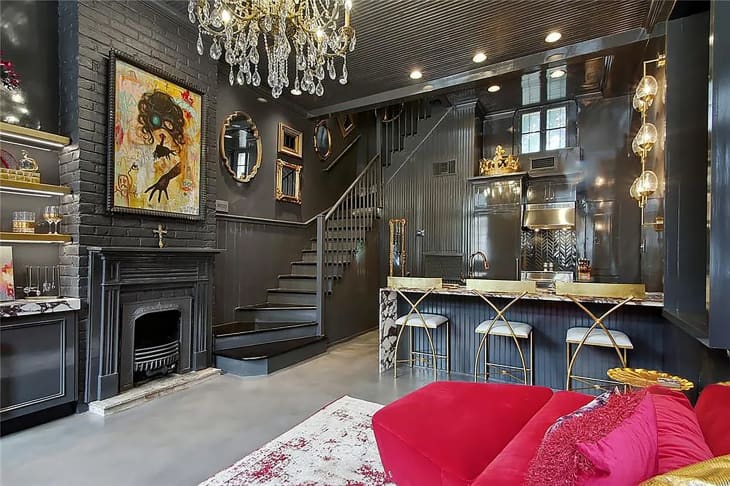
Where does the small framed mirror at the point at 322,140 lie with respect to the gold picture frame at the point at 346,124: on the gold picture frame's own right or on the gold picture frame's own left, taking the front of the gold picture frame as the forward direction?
on the gold picture frame's own right

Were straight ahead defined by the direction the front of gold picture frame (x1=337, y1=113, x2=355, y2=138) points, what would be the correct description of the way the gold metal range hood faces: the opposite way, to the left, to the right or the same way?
to the right

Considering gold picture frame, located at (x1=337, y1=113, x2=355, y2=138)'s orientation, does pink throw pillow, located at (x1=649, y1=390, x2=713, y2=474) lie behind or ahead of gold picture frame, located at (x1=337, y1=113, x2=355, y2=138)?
ahead

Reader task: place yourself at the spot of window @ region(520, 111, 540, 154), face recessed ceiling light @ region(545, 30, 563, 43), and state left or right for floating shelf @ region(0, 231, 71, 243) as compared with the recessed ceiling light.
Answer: right

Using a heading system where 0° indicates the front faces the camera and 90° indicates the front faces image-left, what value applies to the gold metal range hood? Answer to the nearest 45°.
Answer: approximately 0°

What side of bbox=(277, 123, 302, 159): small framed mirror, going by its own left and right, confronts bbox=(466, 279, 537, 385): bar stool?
front

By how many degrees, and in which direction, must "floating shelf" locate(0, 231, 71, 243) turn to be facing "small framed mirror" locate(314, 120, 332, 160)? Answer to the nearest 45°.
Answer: approximately 90° to its left

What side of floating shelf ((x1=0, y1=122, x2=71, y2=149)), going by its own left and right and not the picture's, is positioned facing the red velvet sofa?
front

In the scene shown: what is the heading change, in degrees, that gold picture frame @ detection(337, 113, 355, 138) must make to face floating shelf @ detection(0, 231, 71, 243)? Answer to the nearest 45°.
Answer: approximately 90° to its right

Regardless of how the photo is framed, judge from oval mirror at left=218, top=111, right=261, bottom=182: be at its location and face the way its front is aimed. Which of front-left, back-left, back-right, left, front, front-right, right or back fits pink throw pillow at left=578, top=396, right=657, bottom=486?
front-right

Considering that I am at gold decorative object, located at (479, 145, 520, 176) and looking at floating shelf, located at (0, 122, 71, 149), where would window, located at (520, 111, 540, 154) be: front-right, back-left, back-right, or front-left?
back-left
